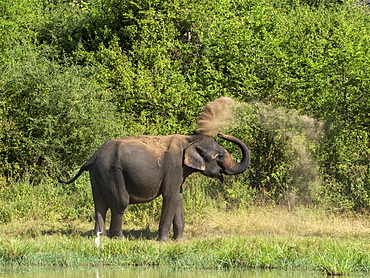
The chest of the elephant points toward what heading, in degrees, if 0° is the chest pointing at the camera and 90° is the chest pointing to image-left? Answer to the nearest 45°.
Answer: approximately 270°
